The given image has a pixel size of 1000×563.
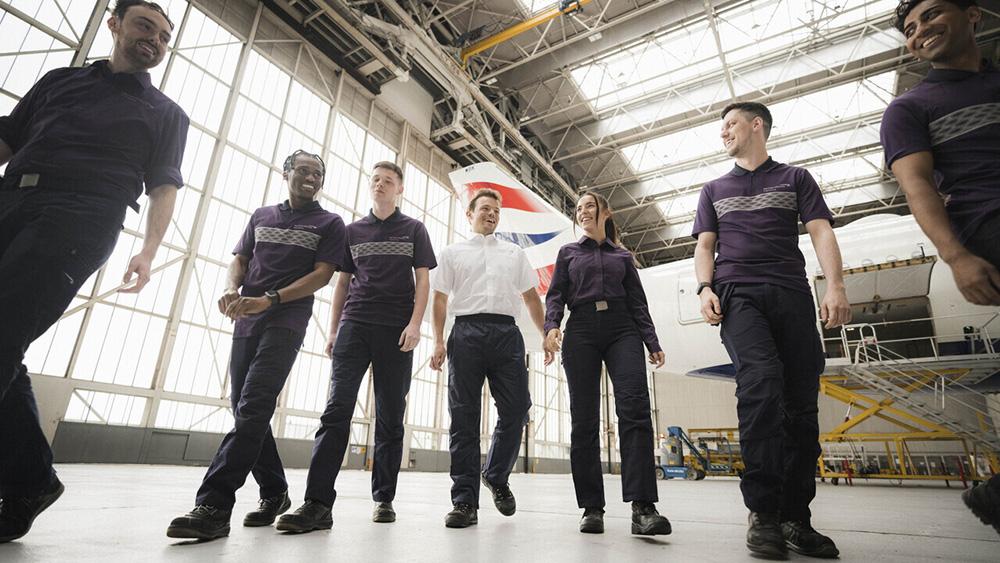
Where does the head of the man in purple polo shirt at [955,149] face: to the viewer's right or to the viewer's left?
to the viewer's left

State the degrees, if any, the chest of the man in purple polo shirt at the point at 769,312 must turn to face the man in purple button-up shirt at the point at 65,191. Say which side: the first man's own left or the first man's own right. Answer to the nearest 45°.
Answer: approximately 45° to the first man's own right

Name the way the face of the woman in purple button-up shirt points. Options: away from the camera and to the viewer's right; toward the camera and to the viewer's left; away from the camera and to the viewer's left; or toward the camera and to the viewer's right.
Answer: toward the camera and to the viewer's left

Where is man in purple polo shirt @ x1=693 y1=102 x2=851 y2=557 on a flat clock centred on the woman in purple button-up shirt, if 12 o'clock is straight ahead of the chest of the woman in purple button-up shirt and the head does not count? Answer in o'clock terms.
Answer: The man in purple polo shirt is roughly at 10 o'clock from the woman in purple button-up shirt.

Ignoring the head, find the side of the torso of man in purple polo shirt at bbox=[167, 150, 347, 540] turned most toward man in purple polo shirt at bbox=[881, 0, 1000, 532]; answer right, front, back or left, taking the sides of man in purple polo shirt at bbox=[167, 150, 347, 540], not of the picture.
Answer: left

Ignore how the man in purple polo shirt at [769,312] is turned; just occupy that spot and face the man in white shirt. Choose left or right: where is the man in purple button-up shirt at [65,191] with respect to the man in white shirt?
left

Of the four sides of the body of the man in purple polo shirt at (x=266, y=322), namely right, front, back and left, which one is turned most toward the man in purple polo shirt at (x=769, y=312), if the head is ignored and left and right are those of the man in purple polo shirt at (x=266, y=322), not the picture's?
left

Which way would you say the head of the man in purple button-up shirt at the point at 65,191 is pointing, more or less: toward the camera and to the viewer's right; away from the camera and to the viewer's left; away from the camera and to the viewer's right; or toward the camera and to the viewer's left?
toward the camera and to the viewer's right

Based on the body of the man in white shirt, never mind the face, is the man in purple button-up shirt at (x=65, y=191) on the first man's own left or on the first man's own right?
on the first man's own right

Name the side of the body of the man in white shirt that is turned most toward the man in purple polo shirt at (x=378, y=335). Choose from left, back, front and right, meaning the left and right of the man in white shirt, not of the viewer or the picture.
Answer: right
